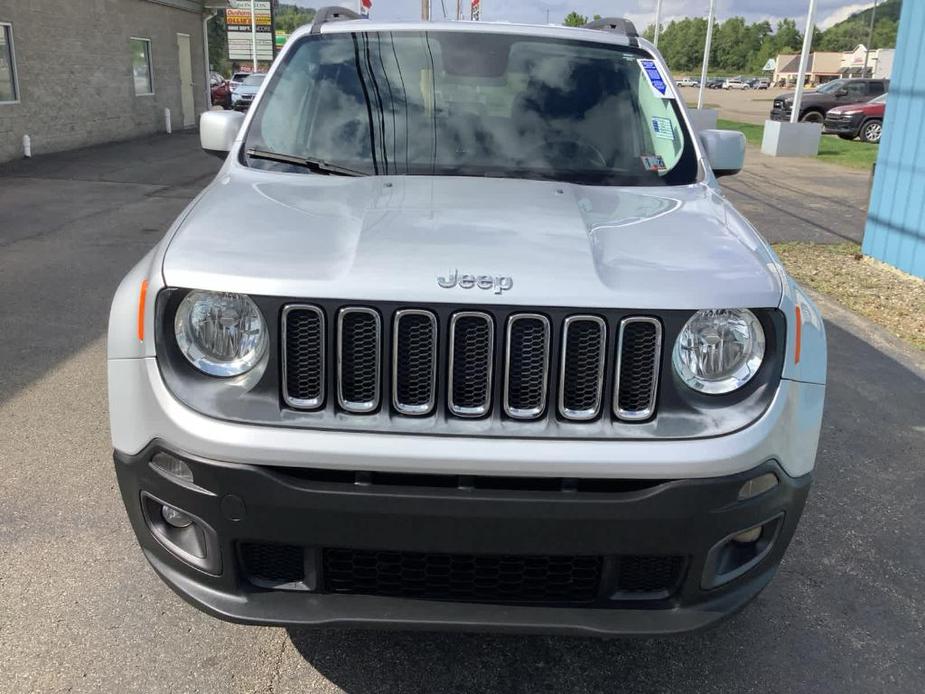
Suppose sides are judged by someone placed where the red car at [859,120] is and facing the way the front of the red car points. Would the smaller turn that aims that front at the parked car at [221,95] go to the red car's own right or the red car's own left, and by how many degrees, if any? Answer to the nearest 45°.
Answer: approximately 45° to the red car's own right

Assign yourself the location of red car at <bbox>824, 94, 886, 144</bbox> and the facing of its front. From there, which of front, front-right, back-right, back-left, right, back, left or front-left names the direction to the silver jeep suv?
front-left

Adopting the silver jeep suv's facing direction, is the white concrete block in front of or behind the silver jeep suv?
behind

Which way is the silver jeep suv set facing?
toward the camera

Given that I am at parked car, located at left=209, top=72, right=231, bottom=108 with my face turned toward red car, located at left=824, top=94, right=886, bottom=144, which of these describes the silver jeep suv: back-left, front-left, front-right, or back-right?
front-right

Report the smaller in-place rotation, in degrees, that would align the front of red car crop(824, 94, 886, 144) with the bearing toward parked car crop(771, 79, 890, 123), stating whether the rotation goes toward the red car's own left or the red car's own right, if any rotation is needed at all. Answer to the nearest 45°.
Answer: approximately 135° to the red car's own right

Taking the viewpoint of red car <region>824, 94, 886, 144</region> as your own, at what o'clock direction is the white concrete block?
The white concrete block is roughly at 11 o'clock from the red car.

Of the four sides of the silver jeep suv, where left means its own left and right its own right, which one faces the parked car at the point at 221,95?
back

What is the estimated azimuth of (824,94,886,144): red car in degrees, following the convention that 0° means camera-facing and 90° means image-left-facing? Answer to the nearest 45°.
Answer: approximately 45°

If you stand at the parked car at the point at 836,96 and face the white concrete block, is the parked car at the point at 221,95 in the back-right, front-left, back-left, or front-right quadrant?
front-right

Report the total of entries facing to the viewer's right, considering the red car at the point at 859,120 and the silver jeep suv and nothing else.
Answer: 0

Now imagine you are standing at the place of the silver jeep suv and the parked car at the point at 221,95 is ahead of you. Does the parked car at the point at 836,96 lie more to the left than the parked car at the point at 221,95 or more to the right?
right

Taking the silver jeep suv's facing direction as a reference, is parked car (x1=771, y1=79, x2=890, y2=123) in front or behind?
behind

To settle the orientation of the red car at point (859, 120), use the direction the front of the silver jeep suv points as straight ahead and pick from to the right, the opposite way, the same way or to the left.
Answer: to the right
